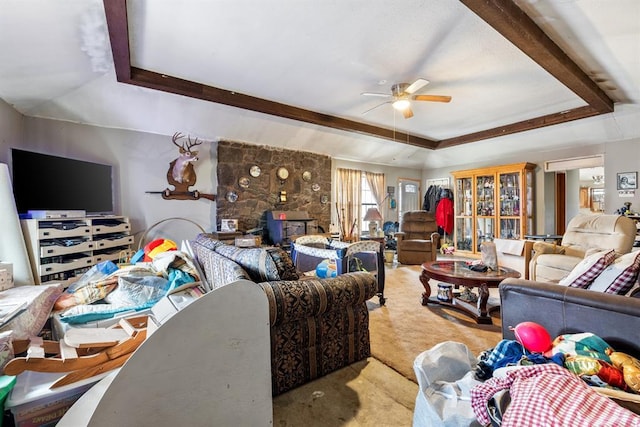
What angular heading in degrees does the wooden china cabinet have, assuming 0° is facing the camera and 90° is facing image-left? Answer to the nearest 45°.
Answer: approximately 45°

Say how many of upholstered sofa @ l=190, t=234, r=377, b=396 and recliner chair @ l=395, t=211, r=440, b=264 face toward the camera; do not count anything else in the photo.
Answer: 1

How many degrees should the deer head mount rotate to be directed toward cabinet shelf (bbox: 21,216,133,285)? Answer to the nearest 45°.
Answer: approximately 90° to its right

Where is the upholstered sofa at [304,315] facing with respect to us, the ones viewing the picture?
facing away from the viewer and to the right of the viewer

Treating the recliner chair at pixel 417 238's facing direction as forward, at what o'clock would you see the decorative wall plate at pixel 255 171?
The decorative wall plate is roughly at 2 o'clock from the recliner chair.

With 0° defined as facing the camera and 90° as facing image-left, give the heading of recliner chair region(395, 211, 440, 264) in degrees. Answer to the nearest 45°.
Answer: approximately 0°

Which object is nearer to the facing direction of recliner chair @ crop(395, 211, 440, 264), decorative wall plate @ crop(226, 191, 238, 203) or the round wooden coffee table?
the round wooden coffee table

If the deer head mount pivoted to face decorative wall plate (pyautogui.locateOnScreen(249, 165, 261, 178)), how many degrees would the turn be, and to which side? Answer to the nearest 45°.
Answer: approximately 45° to its left

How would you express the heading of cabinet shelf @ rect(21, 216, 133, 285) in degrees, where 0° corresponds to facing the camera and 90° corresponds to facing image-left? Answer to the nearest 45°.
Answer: approximately 315°

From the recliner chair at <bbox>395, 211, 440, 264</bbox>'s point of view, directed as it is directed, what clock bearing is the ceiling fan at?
The ceiling fan is roughly at 12 o'clock from the recliner chair.

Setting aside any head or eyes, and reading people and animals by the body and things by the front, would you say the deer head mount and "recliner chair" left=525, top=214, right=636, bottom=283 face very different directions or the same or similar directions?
very different directions

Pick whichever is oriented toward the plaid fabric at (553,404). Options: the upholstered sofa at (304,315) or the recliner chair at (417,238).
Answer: the recliner chair
